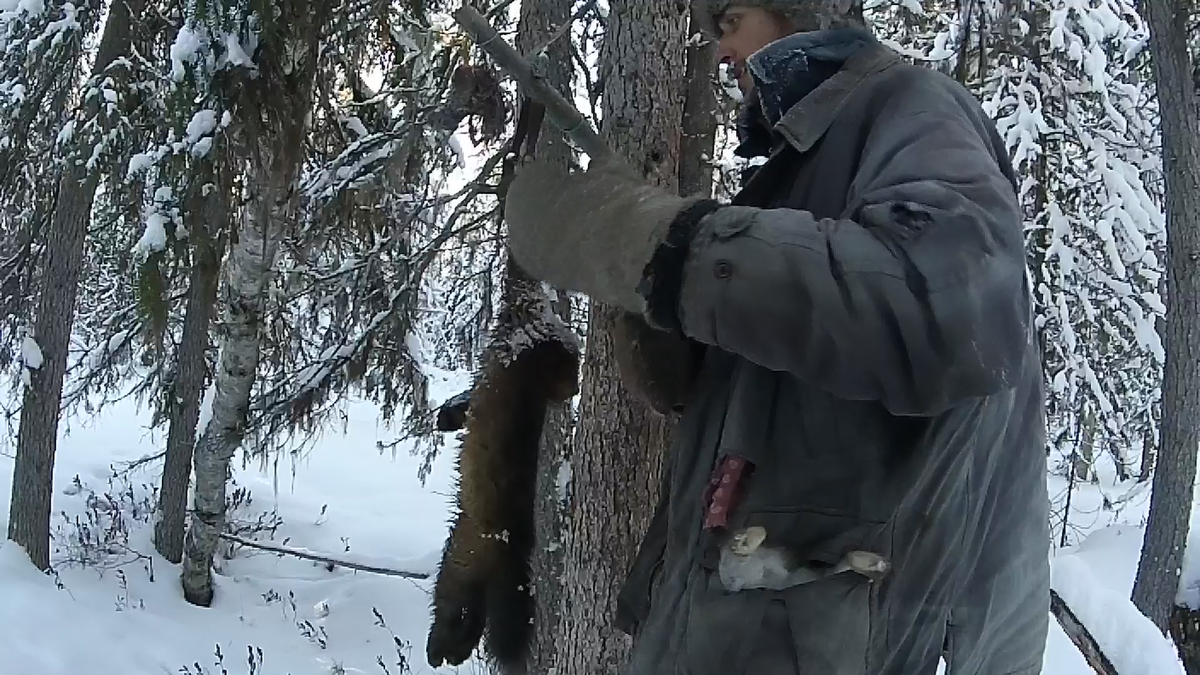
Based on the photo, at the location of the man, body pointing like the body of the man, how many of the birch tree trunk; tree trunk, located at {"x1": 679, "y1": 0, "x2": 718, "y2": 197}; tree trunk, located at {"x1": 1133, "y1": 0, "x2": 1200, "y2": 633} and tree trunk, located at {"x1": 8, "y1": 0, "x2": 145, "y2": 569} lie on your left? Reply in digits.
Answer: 0

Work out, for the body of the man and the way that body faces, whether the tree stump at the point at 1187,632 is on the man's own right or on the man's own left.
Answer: on the man's own right

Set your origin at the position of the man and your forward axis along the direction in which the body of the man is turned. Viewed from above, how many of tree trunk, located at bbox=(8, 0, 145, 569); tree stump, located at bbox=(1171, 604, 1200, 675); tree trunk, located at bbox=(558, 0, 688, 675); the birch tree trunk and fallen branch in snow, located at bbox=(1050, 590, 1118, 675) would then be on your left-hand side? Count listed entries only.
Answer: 0

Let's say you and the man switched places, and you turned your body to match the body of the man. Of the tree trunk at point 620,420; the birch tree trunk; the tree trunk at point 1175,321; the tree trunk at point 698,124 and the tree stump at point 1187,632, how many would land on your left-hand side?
0

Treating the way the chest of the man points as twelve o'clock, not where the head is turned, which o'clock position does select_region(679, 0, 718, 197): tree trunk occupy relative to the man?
The tree trunk is roughly at 3 o'clock from the man.

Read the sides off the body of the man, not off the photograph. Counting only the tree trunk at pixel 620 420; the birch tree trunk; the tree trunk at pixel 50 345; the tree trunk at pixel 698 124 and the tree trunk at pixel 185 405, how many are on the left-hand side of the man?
0

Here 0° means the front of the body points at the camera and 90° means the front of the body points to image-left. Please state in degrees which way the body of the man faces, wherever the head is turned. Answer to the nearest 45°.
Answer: approximately 90°

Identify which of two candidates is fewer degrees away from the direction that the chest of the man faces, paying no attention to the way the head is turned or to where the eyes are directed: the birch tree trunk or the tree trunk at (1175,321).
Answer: the birch tree trunk

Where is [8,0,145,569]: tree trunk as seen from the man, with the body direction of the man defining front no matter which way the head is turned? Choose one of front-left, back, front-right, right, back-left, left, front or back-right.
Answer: front-right

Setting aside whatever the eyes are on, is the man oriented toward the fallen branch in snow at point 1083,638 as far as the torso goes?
no

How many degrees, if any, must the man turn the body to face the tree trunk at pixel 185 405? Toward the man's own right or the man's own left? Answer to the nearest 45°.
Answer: approximately 45° to the man's own right

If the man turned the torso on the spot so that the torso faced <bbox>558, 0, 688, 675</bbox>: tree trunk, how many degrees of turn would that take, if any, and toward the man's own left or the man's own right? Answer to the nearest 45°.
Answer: approximately 90° to the man's own right

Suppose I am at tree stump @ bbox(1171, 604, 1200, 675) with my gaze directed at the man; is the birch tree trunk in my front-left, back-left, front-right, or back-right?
front-right

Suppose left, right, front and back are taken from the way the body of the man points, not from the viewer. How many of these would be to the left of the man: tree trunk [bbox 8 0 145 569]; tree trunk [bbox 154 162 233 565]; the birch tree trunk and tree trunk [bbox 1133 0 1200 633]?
0

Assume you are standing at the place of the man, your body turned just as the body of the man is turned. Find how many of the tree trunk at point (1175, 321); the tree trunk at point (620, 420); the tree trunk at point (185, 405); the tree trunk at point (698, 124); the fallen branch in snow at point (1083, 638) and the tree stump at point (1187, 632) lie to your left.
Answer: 0

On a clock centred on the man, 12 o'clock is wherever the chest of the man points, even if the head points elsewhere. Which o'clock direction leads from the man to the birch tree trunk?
The birch tree trunk is roughly at 2 o'clock from the man.
